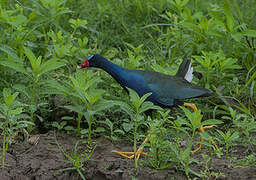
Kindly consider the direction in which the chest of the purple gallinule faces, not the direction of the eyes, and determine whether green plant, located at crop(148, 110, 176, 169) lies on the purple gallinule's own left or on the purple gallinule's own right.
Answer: on the purple gallinule's own left

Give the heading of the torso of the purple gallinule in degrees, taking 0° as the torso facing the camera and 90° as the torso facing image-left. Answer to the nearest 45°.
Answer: approximately 90°

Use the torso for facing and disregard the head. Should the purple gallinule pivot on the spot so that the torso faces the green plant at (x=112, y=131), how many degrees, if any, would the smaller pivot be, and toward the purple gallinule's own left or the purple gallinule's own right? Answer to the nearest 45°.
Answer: approximately 45° to the purple gallinule's own left
